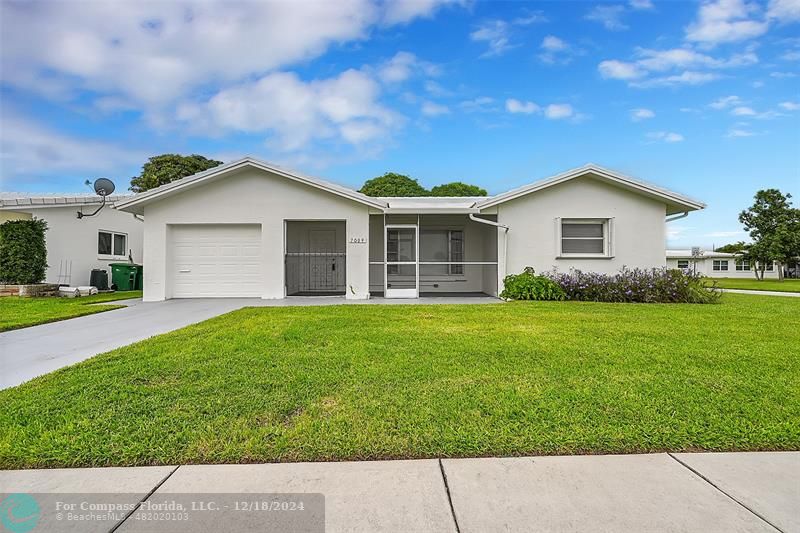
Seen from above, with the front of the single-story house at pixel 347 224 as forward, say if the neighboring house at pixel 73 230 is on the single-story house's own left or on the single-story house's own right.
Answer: on the single-story house's own right

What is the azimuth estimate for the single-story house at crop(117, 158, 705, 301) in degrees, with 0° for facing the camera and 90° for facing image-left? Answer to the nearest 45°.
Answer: approximately 0°

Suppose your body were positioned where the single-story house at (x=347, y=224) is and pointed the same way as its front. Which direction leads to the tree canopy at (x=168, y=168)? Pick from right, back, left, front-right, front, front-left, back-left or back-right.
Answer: back-right

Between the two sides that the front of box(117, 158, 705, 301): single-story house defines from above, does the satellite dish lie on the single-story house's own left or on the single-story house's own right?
on the single-story house's own right

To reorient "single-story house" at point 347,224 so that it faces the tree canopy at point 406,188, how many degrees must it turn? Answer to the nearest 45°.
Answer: approximately 180°

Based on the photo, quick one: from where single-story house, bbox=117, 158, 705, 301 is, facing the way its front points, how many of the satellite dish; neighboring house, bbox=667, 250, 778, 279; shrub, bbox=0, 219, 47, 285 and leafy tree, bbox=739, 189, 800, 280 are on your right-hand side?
2

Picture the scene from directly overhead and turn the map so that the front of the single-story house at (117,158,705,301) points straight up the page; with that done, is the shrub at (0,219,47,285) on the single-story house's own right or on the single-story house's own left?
on the single-story house's own right

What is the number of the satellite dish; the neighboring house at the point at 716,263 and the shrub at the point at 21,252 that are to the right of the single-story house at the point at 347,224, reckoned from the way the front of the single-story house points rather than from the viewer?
2

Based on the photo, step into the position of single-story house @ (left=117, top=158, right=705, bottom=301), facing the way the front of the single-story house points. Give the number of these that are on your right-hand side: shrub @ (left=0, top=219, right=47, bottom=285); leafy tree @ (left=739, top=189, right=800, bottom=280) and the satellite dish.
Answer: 2

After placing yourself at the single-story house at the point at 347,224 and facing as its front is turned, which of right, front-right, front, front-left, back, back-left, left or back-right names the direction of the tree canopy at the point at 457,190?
back

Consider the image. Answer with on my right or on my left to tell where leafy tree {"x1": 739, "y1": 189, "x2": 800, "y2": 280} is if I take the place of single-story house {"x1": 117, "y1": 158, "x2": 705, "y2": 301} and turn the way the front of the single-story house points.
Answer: on my left
